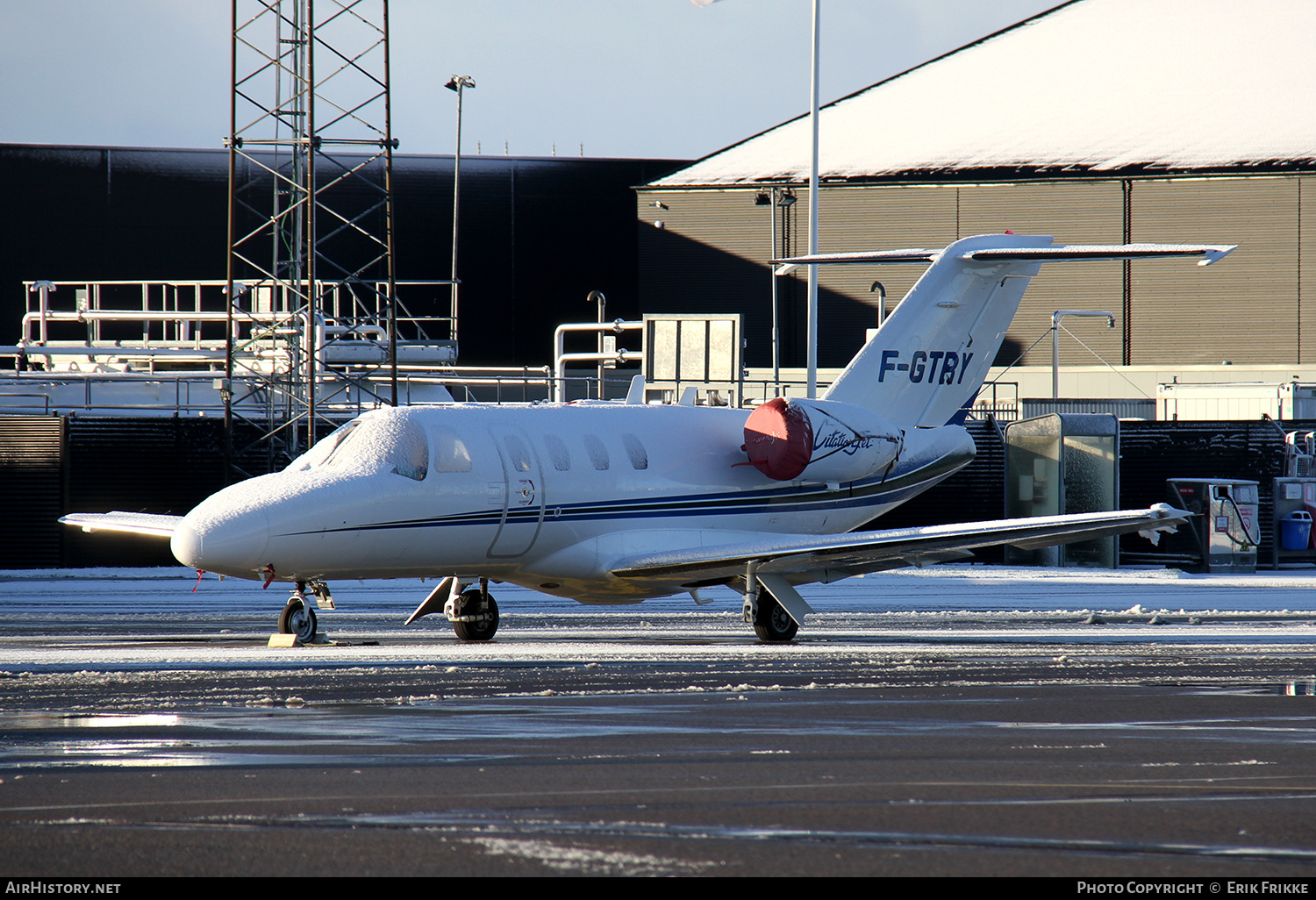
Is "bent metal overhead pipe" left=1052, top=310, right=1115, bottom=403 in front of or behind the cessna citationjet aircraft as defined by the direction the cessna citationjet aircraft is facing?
behind

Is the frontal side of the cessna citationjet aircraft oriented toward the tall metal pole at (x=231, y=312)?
no

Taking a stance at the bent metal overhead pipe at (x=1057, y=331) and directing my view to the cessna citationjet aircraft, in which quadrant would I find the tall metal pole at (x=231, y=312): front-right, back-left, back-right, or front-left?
front-right

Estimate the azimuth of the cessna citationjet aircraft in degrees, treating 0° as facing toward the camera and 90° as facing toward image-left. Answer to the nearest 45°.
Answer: approximately 45°

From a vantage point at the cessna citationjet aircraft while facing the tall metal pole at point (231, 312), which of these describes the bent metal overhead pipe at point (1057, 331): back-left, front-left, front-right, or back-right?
front-right

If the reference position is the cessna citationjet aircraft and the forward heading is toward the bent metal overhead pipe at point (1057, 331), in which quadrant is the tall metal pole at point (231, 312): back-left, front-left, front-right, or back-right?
front-left
